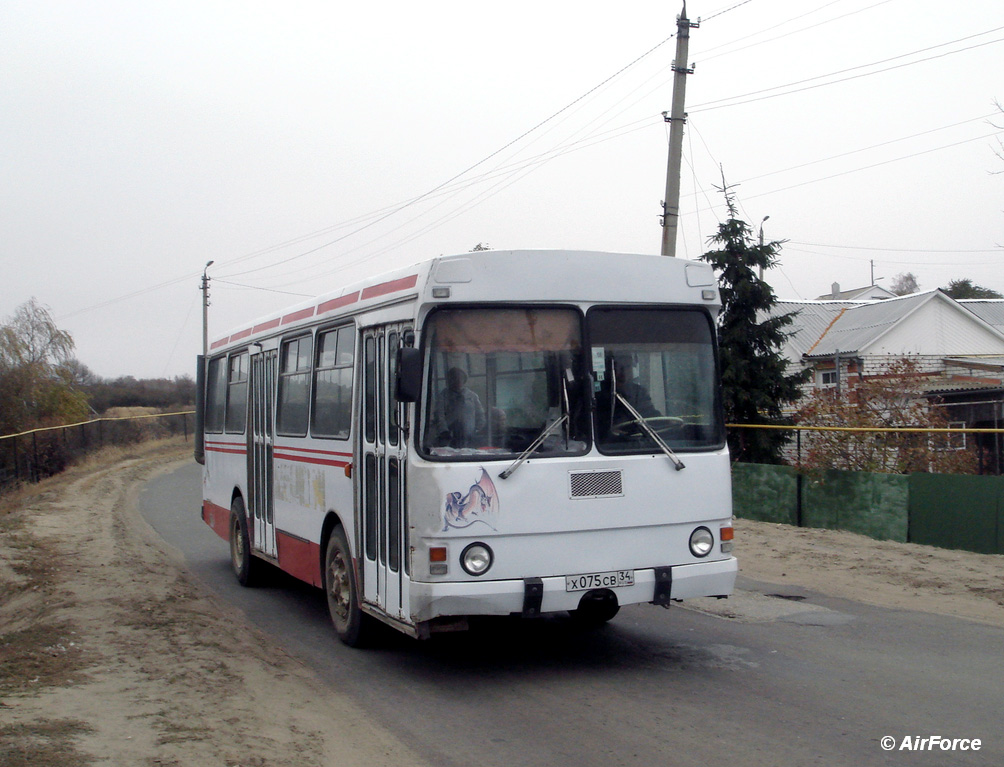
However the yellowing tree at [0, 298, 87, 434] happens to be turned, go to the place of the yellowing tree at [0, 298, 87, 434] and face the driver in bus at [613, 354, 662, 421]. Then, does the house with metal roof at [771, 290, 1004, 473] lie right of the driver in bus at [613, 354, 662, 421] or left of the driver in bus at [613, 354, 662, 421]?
left

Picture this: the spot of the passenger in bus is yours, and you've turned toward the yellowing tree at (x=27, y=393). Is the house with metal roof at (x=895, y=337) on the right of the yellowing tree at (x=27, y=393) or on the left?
right

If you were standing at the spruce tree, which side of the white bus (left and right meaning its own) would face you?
left

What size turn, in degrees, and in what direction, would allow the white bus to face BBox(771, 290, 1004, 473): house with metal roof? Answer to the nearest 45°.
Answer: approximately 90° to its left

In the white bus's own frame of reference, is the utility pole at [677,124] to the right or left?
on its left

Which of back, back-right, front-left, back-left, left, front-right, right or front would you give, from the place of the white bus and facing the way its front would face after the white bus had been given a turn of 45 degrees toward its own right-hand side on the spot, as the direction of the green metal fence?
back-left

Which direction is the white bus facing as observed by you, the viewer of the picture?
facing the viewer and to the right of the viewer

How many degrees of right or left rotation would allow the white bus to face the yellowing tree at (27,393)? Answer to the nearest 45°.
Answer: approximately 180°
